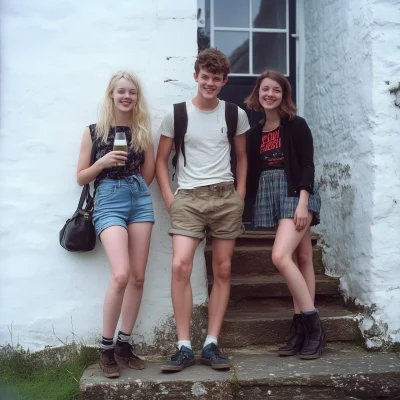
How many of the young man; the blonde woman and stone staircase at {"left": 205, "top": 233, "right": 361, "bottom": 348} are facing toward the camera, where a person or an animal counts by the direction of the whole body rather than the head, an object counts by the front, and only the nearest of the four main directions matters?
3

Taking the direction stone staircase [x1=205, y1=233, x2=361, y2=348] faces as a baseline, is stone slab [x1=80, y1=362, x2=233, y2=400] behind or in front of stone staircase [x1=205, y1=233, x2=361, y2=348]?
in front

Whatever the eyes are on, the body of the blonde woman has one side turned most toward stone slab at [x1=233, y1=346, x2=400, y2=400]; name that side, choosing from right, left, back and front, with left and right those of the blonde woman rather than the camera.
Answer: left

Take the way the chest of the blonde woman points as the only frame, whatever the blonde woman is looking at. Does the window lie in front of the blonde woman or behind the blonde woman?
behind

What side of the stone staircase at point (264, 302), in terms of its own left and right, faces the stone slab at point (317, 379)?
front

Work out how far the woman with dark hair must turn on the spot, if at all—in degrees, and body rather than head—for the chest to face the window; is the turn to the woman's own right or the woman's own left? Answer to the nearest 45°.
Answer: approximately 135° to the woman's own right

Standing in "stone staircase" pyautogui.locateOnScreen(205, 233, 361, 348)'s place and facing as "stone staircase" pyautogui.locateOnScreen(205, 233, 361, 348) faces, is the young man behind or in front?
in front

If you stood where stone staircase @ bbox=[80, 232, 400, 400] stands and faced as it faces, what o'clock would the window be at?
The window is roughly at 6 o'clock from the stone staircase.
